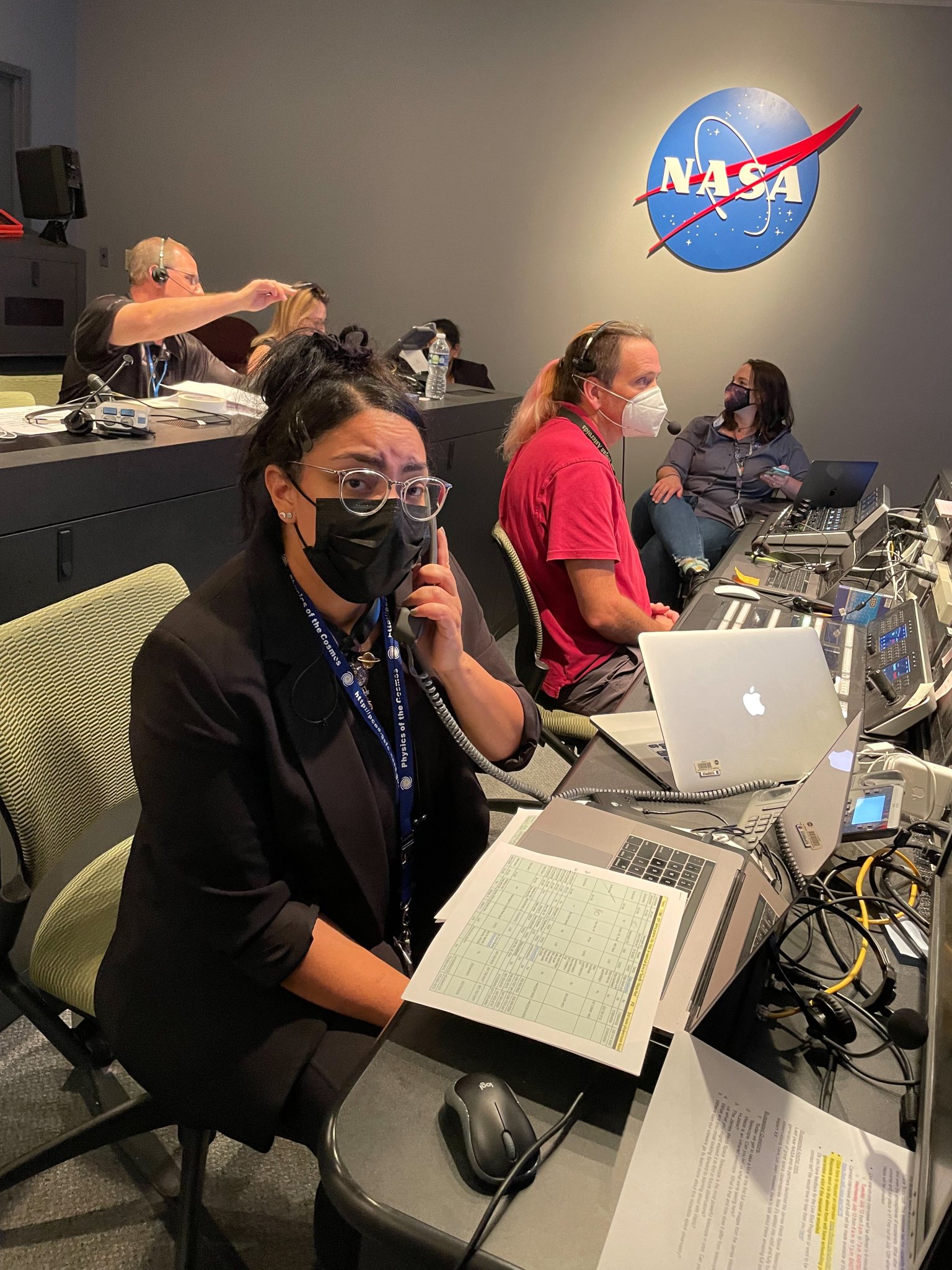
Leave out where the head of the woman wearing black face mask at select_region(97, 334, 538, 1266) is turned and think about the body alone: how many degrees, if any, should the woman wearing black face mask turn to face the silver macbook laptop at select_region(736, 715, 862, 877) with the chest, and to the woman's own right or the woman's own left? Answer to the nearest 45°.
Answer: approximately 45° to the woman's own left

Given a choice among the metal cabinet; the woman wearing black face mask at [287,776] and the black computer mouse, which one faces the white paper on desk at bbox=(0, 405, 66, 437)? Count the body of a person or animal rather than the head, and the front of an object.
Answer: the metal cabinet

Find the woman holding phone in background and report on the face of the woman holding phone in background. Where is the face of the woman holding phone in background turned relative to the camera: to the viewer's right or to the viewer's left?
to the viewer's left

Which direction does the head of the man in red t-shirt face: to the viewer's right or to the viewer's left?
to the viewer's right

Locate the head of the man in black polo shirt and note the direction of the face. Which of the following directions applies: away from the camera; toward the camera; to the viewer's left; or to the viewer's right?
to the viewer's right

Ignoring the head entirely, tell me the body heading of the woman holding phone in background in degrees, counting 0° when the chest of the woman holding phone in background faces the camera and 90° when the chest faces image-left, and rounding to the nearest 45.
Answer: approximately 45°

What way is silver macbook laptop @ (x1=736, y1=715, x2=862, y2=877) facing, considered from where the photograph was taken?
facing away from the viewer and to the left of the viewer

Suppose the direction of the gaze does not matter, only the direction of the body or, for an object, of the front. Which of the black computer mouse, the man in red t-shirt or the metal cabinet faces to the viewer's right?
the man in red t-shirt

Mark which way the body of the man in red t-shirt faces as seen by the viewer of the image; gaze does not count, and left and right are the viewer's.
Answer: facing to the right of the viewer
